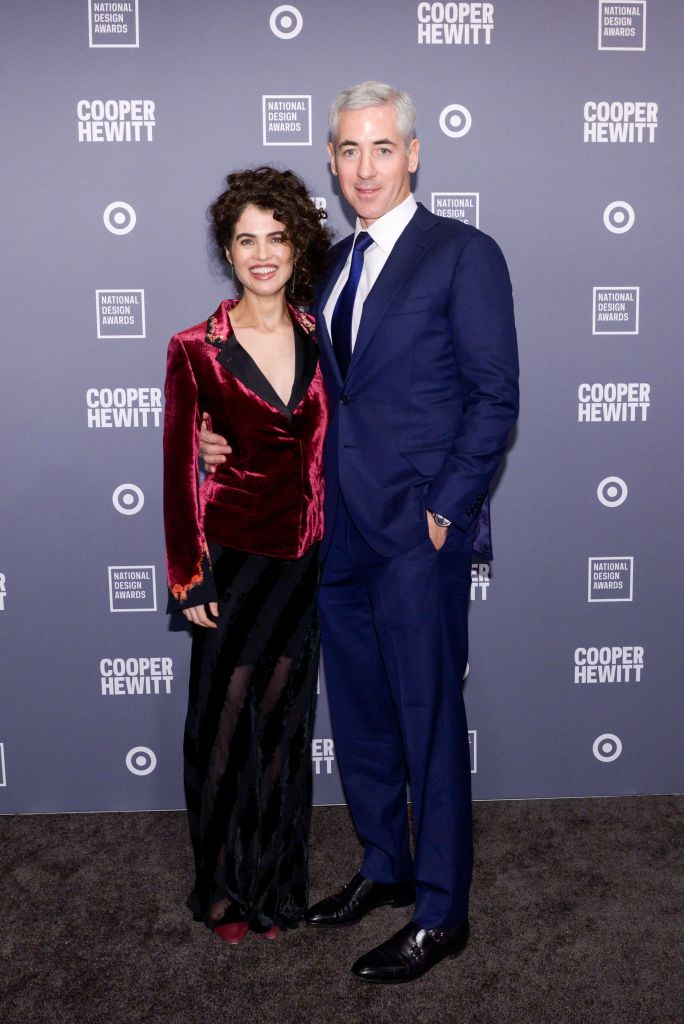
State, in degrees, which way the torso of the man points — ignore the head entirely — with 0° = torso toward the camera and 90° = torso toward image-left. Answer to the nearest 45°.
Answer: approximately 45°
